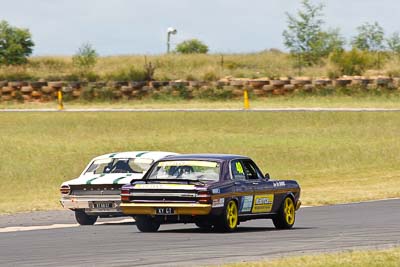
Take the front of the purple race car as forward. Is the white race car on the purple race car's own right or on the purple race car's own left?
on the purple race car's own left

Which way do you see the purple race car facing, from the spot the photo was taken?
facing away from the viewer and to the right of the viewer

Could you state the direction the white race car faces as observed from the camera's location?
facing away from the viewer and to the right of the viewer

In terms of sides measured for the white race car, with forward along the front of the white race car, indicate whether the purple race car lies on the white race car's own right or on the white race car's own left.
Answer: on the white race car's own right
